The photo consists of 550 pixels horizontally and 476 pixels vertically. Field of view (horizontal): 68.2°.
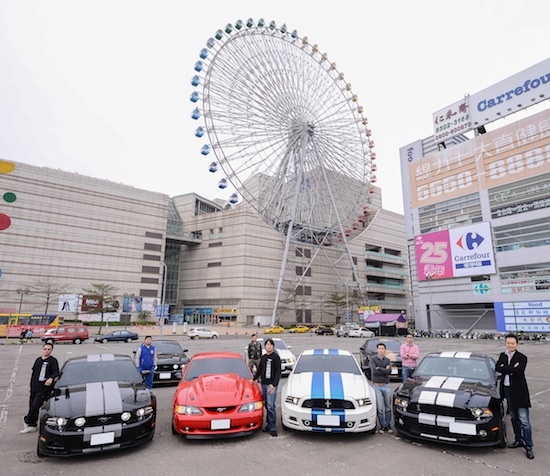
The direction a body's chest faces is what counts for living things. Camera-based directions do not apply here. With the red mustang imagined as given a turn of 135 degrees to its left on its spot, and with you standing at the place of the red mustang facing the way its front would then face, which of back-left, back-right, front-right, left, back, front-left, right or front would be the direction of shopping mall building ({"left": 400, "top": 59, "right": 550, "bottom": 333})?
front

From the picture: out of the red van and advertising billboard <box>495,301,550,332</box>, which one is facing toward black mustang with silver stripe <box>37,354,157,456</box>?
the advertising billboard

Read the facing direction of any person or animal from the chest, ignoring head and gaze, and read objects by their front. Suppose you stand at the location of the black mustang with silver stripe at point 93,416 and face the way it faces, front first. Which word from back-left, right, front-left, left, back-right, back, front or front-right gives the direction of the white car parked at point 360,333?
back-left

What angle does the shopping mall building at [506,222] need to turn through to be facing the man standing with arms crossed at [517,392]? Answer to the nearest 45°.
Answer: approximately 45° to its left

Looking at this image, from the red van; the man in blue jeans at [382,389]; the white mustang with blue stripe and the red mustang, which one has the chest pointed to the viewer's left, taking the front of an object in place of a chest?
the red van

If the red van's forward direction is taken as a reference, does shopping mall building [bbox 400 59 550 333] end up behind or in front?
behind

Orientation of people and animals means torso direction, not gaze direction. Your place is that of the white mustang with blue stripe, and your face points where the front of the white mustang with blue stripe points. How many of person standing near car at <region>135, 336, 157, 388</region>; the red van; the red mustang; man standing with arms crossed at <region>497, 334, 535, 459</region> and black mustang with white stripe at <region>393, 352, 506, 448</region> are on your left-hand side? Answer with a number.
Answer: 2

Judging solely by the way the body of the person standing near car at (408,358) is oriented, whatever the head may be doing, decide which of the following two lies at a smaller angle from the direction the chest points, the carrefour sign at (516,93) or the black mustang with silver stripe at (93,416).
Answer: the black mustang with silver stripe

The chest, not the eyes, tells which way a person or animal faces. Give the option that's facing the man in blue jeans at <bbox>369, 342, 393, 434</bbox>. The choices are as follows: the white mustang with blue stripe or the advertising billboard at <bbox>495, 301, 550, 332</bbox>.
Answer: the advertising billboard

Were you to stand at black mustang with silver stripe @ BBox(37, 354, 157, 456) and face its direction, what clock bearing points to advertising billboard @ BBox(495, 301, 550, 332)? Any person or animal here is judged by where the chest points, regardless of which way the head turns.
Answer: The advertising billboard is roughly at 8 o'clock from the black mustang with silver stripe.
